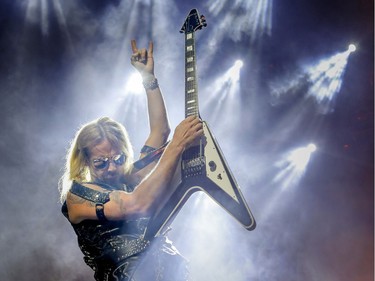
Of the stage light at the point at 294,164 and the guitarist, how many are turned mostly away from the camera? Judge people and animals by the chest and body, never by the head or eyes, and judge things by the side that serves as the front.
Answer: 0

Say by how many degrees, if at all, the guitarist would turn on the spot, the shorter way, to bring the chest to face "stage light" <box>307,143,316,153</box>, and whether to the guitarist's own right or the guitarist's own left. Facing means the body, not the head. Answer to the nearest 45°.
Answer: approximately 90° to the guitarist's own left

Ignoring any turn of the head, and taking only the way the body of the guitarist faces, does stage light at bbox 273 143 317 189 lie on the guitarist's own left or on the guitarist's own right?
on the guitarist's own left

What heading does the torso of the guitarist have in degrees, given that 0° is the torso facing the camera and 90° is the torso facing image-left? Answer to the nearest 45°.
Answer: approximately 315°

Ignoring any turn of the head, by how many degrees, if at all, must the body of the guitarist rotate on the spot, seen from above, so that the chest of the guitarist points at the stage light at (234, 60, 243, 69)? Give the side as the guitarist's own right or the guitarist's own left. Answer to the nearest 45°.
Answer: approximately 90° to the guitarist's own left

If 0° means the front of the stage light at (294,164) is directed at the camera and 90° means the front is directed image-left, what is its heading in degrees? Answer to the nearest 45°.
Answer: approximately 45°

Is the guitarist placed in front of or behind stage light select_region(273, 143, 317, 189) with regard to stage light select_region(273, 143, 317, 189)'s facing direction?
in front
